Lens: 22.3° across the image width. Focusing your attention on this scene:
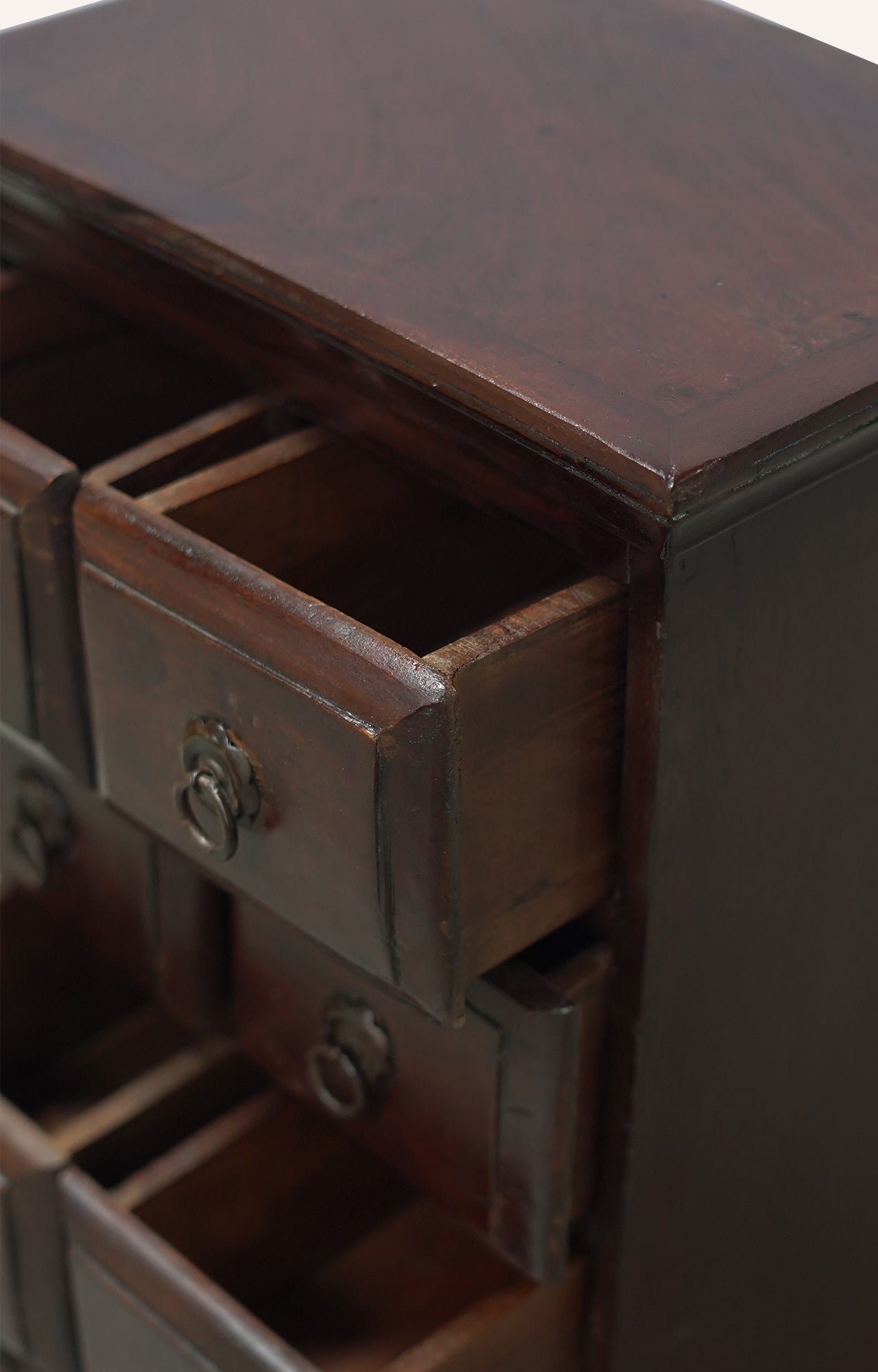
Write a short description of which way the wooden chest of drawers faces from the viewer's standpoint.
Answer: facing the viewer and to the left of the viewer
